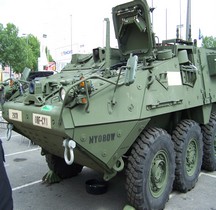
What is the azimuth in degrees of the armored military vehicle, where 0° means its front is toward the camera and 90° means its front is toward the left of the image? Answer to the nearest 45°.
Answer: approximately 45°

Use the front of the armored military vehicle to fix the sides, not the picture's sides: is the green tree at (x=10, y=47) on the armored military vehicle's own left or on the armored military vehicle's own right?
on the armored military vehicle's own right
